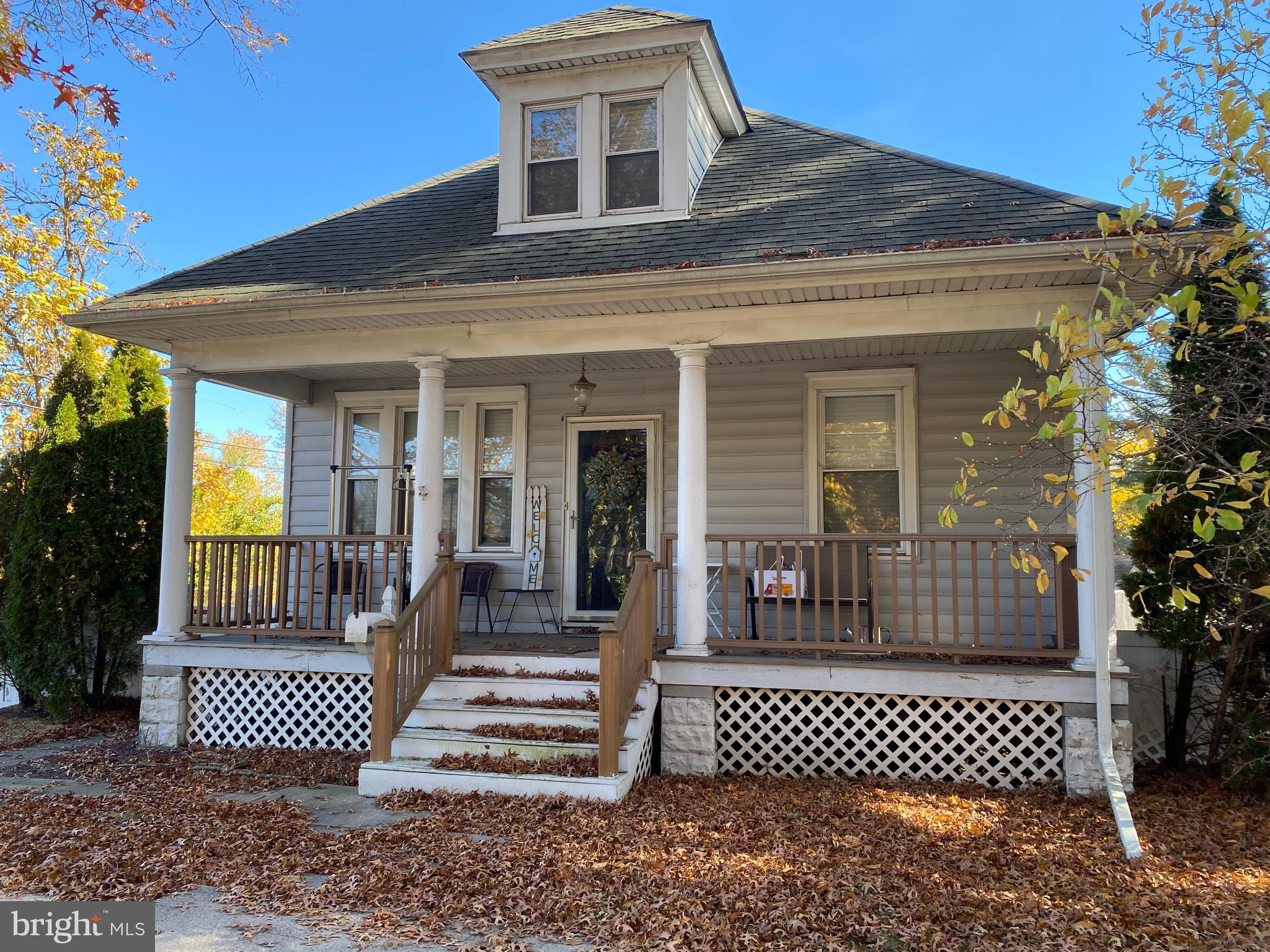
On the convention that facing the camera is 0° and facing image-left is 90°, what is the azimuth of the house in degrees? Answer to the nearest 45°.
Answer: approximately 0°

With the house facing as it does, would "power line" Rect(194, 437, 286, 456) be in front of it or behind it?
behind

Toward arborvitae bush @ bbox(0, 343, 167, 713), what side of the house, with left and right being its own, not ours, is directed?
right
